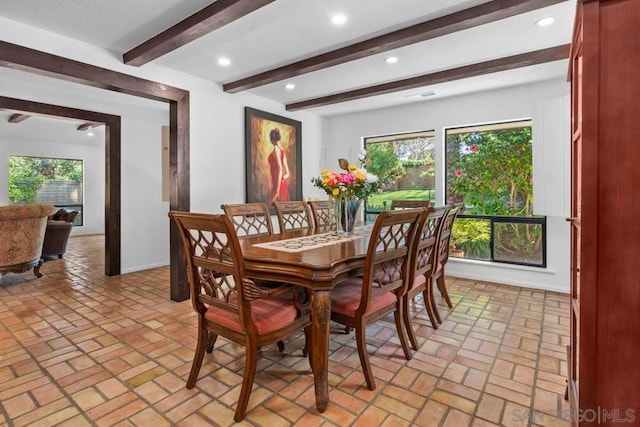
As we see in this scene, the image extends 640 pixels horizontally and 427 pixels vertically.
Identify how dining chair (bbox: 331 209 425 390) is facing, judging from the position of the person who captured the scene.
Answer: facing away from the viewer and to the left of the viewer

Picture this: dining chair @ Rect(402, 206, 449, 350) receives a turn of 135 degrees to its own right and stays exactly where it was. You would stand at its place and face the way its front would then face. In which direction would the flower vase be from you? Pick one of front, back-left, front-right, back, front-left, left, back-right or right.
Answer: back

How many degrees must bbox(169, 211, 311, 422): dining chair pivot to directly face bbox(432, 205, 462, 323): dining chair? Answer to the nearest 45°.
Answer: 0° — it already faces it

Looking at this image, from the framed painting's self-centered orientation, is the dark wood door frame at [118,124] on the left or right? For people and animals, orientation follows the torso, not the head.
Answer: on its right

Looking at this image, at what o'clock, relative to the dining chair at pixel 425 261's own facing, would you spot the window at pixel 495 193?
The window is roughly at 2 o'clock from the dining chair.

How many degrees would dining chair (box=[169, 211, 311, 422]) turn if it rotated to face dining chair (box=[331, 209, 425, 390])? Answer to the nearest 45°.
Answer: approximately 45° to its right

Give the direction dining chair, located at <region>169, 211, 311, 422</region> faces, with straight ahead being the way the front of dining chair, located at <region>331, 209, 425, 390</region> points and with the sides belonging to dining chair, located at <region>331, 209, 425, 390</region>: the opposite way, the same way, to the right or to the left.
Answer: to the right

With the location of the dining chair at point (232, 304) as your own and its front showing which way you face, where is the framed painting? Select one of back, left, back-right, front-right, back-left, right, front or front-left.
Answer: front-left

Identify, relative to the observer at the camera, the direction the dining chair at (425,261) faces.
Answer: facing away from the viewer and to the left of the viewer

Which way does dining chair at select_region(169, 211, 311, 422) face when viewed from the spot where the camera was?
facing away from the viewer and to the right of the viewer

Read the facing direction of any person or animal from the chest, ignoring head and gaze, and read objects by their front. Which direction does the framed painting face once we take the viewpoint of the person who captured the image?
facing the viewer and to the right of the viewer
